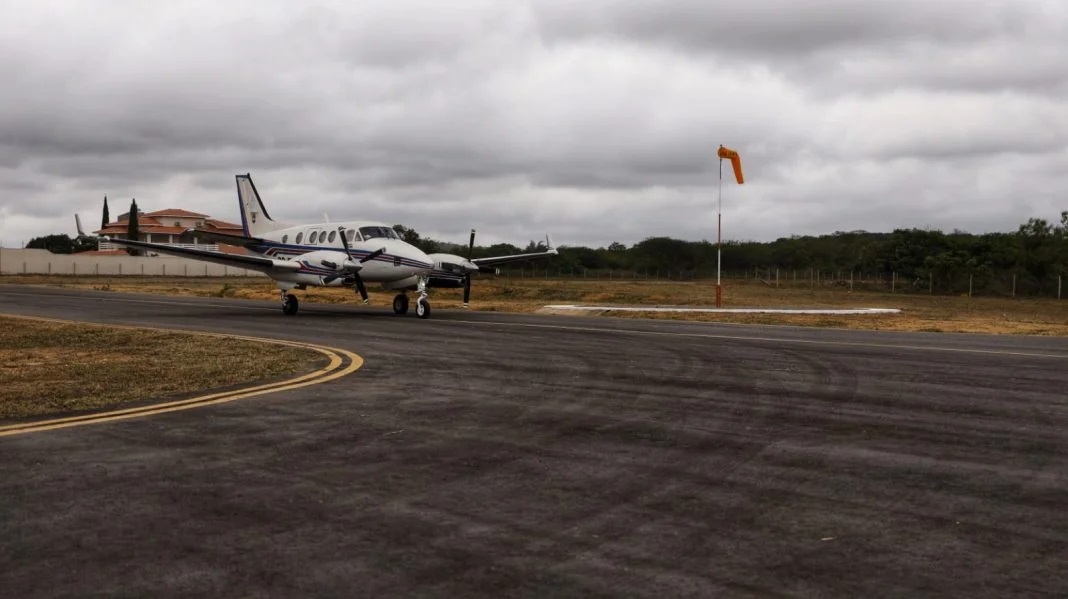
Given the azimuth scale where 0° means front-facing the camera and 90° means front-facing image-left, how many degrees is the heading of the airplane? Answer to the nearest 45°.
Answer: approximately 315°

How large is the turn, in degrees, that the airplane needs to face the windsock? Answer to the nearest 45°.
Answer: approximately 45° to its left
